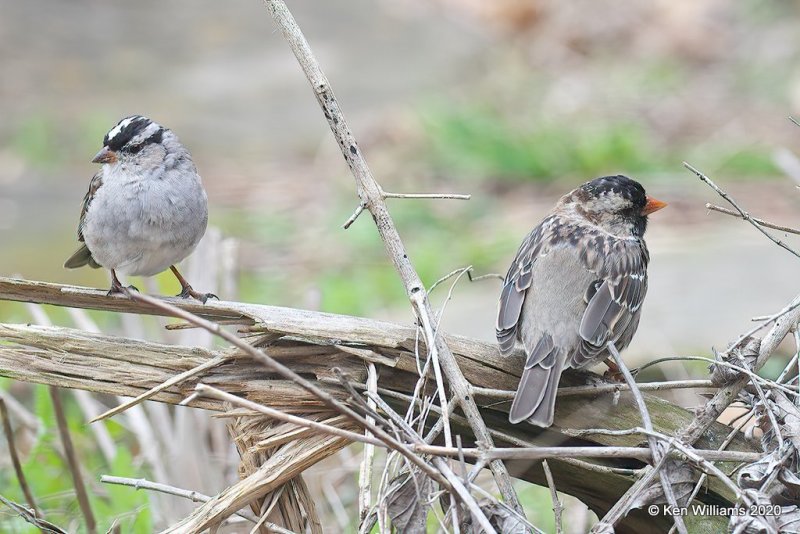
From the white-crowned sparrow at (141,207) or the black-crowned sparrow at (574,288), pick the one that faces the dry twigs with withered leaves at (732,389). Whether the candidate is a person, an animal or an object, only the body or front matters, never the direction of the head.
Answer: the white-crowned sparrow at (141,207)

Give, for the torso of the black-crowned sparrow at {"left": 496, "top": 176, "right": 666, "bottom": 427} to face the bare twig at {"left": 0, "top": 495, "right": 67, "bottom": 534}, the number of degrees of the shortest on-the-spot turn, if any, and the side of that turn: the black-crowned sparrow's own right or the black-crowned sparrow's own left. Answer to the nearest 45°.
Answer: approximately 180°

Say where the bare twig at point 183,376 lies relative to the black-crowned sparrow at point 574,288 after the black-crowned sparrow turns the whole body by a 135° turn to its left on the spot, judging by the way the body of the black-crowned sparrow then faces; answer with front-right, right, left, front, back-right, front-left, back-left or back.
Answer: front-left

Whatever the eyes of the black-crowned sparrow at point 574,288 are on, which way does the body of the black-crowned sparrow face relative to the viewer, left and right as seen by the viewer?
facing away from the viewer and to the right of the viewer

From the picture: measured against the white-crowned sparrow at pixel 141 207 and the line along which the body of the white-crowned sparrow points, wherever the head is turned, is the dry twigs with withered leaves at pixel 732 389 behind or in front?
in front

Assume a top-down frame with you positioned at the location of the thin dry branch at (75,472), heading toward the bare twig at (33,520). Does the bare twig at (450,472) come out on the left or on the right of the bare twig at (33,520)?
left

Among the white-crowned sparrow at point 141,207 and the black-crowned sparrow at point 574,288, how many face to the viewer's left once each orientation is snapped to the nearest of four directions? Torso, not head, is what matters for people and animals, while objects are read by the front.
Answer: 0
